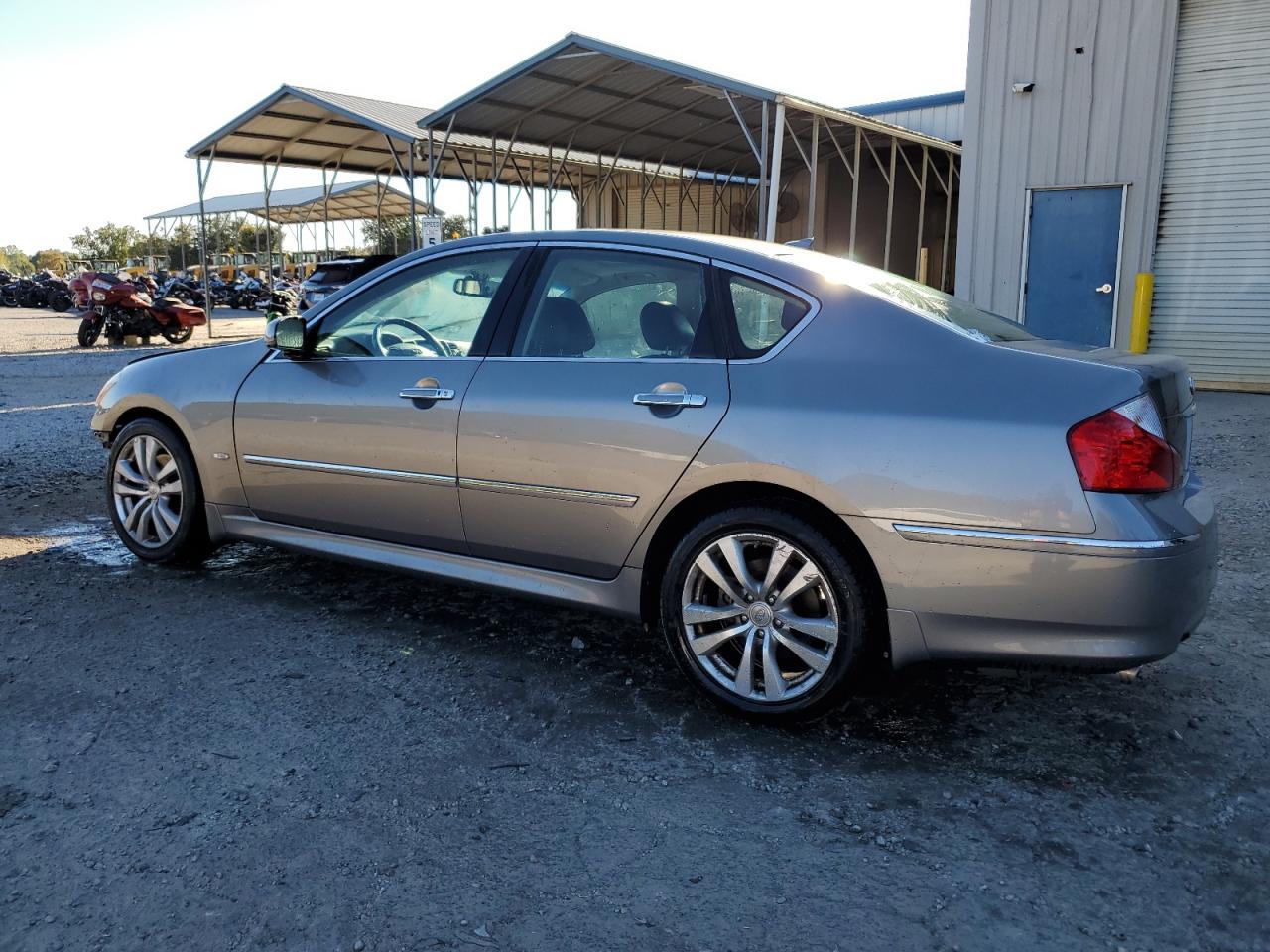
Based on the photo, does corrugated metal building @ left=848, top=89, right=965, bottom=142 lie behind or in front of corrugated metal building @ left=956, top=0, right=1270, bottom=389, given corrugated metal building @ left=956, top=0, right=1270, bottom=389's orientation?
behind

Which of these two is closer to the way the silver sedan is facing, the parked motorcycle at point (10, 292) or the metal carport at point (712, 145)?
the parked motorcycle

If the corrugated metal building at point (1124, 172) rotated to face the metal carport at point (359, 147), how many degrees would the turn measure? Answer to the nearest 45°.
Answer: approximately 90° to its right

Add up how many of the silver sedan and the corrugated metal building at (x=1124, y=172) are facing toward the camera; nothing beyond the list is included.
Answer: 1

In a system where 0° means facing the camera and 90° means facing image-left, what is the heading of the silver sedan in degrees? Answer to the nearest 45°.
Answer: approximately 135°

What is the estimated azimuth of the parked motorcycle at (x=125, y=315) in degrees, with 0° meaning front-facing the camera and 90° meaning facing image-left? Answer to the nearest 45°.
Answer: approximately 45°

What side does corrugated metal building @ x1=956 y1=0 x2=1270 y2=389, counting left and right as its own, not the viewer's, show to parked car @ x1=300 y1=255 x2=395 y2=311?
right

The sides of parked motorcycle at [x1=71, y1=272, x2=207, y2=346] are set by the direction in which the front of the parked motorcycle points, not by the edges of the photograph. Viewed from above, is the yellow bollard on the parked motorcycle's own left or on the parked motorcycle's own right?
on the parked motorcycle's own left

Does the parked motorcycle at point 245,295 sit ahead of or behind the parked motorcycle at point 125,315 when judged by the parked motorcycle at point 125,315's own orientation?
behind
